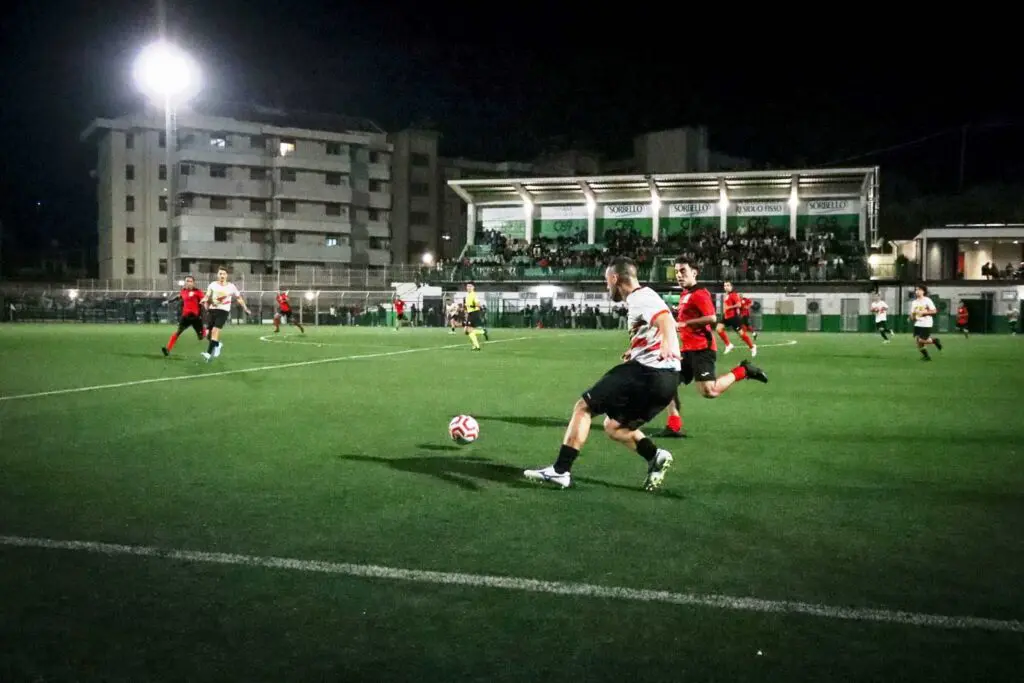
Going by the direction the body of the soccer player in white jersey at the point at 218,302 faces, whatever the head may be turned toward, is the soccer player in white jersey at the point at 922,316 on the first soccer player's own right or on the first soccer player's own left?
on the first soccer player's own left

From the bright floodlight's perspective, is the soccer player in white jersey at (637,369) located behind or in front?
in front

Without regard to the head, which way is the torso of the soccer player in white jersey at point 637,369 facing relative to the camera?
to the viewer's left

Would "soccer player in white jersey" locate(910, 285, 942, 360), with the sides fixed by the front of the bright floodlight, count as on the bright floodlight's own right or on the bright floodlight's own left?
on the bright floodlight's own left

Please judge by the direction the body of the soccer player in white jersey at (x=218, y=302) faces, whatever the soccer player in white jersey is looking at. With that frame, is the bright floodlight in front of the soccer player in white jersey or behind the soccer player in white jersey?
behind

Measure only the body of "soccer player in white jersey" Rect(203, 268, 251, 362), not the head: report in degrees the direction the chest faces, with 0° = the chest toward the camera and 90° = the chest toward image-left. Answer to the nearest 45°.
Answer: approximately 0°

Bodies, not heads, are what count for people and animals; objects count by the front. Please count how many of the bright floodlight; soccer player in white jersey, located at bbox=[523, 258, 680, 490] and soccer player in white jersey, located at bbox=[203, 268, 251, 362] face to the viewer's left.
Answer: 1

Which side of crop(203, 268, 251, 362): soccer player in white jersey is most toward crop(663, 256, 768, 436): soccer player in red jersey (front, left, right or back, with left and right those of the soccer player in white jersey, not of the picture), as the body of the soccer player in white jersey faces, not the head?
front

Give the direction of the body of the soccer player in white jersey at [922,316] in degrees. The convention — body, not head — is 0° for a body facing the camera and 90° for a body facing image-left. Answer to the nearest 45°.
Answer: approximately 45°

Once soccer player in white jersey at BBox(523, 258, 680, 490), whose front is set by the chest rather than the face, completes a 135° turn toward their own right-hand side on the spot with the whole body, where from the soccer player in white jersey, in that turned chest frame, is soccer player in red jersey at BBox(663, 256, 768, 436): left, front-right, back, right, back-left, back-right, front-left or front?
front-left

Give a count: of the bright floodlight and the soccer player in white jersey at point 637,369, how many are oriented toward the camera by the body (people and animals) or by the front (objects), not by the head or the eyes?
1

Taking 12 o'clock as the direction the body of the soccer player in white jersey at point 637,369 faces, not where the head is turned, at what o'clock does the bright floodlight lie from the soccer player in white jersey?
The bright floodlight is roughly at 2 o'clock from the soccer player in white jersey.
